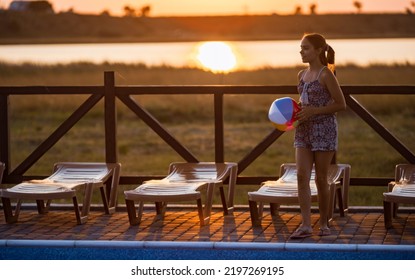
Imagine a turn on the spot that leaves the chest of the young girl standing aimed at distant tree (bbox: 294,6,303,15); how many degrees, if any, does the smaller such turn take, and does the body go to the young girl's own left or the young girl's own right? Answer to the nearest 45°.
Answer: approximately 135° to the young girl's own right

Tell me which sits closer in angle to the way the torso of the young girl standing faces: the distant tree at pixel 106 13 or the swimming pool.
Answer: the swimming pool

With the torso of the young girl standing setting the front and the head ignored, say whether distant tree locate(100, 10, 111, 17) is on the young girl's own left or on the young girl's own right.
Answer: on the young girl's own right

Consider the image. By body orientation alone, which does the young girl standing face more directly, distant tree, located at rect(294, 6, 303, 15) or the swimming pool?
the swimming pool

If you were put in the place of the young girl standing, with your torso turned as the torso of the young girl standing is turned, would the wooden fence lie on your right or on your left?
on your right

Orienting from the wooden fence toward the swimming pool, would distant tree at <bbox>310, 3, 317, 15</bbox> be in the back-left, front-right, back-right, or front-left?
back-left

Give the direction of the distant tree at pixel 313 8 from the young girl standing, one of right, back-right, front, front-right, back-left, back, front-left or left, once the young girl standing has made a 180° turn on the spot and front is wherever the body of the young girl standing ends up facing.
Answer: front-left

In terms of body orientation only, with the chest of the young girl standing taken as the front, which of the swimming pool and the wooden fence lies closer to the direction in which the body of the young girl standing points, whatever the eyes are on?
the swimming pool

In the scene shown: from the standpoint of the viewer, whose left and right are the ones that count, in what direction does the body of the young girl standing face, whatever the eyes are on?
facing the viewer and to the left of the viewer

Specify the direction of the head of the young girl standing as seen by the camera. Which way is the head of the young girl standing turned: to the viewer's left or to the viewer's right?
to the viewer's left
